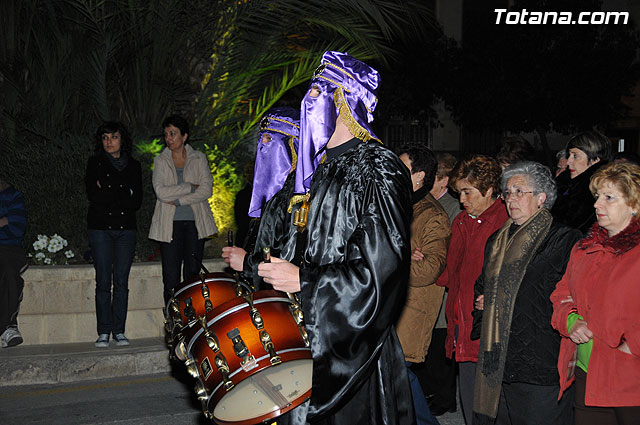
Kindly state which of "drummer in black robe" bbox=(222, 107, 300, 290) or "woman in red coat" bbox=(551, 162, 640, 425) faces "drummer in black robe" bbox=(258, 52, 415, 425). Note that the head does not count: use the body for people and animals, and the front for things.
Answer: the woman in red coat

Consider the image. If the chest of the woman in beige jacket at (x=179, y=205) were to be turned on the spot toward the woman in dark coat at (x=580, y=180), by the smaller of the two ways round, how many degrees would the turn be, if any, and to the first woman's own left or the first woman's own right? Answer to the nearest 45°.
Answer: approximately 45° to the first woman's own left

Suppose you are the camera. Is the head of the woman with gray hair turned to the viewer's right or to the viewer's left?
to the viewer's left

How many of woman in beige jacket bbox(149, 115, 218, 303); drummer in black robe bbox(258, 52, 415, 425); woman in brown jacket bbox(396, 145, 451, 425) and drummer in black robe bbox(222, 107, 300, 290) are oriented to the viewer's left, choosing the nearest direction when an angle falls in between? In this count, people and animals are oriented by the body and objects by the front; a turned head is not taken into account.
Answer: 3

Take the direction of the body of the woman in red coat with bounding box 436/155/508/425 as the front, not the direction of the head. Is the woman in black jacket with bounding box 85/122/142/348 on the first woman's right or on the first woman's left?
on the first woman's right

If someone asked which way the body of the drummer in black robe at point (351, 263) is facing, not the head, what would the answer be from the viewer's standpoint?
to the viewer's left

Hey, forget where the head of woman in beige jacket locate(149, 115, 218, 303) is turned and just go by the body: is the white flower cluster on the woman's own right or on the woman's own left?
on the woman's own right

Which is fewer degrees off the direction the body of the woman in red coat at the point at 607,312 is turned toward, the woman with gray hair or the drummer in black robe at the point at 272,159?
the drummer in black robe

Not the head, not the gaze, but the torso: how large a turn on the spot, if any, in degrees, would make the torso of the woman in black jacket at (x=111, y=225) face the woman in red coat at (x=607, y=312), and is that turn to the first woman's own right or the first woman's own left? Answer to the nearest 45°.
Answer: approximately 45° to the first woman's own left

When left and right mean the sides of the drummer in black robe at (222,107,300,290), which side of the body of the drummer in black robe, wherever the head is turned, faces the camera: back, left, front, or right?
left

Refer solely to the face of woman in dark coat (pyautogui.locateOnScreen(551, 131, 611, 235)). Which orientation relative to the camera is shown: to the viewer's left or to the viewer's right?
to the viewer's left
